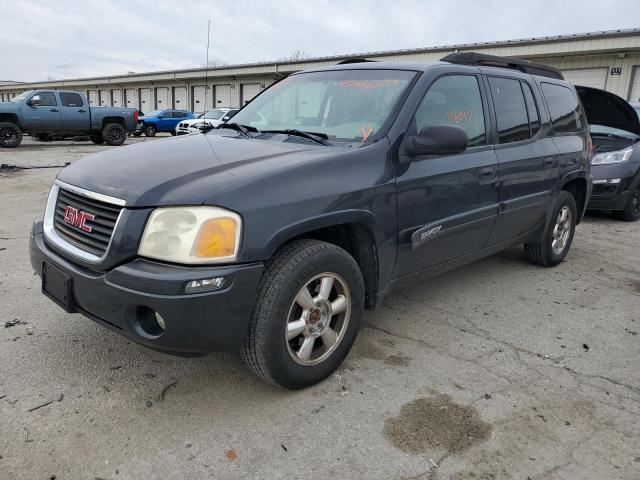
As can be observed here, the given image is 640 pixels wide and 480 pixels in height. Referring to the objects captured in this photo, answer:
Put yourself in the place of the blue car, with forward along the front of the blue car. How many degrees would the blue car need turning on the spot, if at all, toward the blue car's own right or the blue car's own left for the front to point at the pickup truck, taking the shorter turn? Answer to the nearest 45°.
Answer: approximately 45° to the blue car's own left

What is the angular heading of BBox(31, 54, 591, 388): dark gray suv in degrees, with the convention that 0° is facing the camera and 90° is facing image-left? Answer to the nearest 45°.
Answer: approximately 45°

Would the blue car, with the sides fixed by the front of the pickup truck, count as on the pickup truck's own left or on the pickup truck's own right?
on the pickup truck's own right

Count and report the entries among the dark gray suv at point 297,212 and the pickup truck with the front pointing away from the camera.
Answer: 0

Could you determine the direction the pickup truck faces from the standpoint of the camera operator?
facing to the left of the viewer

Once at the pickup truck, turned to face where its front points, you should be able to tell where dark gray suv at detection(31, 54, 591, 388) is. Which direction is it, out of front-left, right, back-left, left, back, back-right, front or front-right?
left

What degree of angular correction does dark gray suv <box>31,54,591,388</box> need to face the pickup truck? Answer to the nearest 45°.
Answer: approximately 90° to its right

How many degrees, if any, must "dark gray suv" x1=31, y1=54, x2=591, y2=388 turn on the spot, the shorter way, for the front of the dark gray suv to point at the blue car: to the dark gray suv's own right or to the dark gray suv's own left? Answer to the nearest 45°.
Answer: approximately 135° to the dark gray suv's own right

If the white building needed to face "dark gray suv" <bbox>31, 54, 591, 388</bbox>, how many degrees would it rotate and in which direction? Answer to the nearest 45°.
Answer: approximately 45° to its left

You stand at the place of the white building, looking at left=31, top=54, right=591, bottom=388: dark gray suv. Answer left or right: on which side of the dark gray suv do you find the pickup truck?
right

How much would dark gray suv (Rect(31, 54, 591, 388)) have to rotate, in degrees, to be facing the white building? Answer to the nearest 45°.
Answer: approximately 135° to its right
